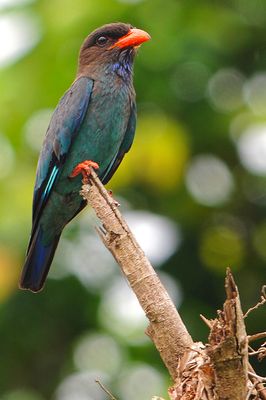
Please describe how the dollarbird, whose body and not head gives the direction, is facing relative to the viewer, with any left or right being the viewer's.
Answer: facing the viewer and to the right of the viewer
